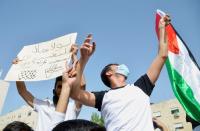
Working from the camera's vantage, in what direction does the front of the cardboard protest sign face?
facing the viewer

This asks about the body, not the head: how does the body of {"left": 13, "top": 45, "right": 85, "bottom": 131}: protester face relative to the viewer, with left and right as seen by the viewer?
facing the viewer and to the right of the viewer

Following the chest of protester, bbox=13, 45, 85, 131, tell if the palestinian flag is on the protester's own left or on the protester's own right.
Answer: on the protester's own left

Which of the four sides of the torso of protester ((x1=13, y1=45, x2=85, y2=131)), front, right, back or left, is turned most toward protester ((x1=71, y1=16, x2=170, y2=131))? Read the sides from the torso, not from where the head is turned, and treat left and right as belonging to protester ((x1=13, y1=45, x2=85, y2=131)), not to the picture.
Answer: left

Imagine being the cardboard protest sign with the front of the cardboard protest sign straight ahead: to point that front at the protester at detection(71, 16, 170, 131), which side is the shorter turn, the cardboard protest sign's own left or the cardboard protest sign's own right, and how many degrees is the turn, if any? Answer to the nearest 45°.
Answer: approximately 45° to the cardboard protest sign's own left
